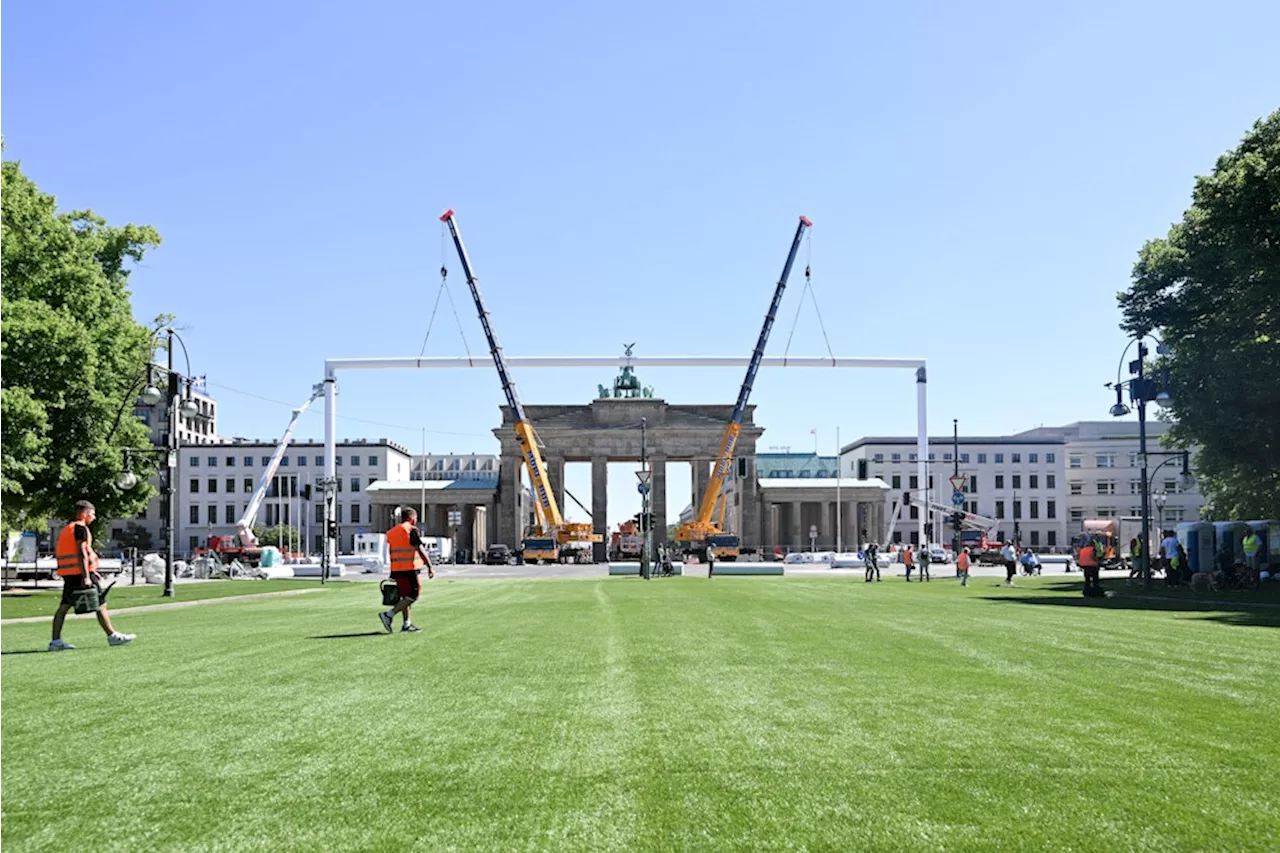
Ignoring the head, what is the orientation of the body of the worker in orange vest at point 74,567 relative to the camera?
to the viewer's right

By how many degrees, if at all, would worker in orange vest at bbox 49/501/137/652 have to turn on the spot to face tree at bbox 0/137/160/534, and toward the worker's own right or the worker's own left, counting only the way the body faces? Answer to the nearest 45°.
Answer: approximately 90° to the worker's own left

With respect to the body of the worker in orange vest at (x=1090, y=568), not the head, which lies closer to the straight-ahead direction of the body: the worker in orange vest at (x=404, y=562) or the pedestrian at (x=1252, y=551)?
the pedestrian

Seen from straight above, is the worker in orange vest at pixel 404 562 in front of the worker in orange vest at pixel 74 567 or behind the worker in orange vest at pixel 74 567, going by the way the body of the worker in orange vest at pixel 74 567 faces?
in front

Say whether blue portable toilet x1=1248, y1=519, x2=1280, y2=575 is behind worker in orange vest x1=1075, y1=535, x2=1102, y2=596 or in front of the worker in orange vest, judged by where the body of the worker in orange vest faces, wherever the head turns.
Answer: in front

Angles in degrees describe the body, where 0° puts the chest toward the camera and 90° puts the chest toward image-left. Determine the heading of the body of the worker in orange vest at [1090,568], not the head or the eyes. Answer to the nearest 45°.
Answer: approximately 180°

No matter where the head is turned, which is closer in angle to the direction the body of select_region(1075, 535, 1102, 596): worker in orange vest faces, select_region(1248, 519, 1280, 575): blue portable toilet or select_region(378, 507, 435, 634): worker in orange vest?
the blue portable toilet

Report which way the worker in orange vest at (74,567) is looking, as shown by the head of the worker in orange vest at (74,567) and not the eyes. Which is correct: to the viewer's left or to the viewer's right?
to the viewer's right

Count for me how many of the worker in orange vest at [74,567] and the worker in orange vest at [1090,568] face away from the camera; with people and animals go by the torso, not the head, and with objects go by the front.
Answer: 1

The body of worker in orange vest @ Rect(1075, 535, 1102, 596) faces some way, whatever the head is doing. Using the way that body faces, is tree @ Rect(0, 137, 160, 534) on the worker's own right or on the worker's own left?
on the worker's own left
